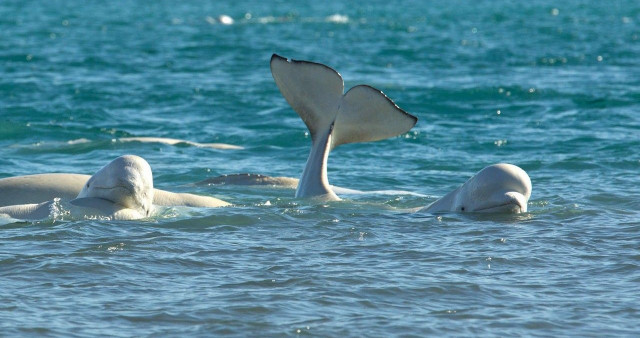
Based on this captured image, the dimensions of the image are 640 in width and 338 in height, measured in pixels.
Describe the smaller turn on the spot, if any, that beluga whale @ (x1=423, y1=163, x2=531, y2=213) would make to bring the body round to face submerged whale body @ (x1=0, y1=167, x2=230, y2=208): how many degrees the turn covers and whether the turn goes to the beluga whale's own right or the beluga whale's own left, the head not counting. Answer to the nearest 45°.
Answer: approximately 135° to the beluga whale's own right

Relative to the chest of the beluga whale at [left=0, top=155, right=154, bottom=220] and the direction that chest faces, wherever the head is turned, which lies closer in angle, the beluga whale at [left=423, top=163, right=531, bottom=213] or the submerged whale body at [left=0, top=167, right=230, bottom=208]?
the beluga whale

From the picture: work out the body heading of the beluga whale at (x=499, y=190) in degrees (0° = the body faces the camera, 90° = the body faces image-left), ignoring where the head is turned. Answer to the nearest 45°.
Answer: approximately 315°

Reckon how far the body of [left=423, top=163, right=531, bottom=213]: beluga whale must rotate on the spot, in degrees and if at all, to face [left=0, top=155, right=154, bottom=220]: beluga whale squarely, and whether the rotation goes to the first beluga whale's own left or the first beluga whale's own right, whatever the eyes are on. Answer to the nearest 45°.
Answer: approximately 135° to the first beluga whale's own right

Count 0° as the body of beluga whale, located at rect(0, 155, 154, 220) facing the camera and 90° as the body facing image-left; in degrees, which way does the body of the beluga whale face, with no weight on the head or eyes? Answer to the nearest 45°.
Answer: approximately 315°
